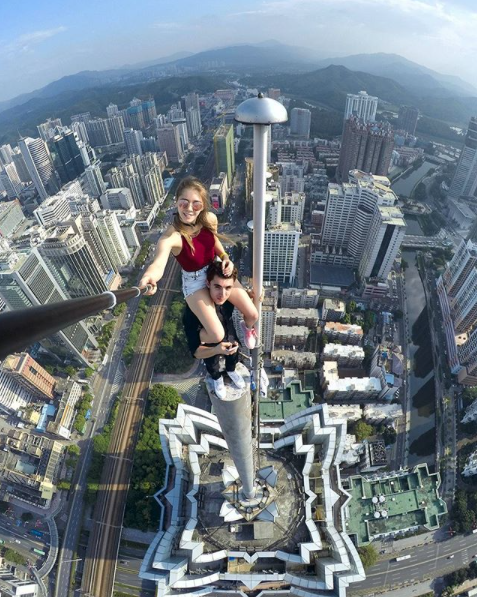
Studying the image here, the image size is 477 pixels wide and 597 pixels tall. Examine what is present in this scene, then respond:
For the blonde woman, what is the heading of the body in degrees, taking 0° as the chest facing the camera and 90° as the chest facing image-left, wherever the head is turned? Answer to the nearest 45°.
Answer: approximately 0°

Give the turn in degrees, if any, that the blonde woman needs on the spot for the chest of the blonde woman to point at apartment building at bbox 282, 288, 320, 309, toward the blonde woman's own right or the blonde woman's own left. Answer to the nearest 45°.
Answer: approximately 180°

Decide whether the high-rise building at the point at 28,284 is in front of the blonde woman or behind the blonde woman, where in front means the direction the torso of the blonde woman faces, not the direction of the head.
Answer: behind

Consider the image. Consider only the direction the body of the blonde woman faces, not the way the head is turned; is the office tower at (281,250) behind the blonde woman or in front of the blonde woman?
behind
